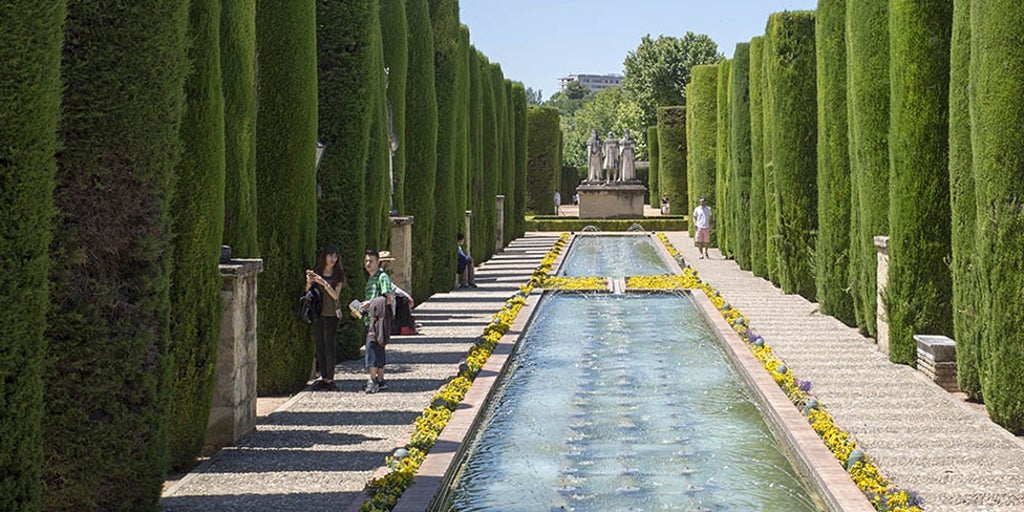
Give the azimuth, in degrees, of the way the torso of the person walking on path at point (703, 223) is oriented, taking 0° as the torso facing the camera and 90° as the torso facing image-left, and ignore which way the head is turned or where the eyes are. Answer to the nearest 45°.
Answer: approximately 0°

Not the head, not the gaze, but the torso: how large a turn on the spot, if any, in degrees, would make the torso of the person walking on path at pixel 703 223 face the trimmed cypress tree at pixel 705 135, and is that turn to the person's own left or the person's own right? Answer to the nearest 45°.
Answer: approximately 180°

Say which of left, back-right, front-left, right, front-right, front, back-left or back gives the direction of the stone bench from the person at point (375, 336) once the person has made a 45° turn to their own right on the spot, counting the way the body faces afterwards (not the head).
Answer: back

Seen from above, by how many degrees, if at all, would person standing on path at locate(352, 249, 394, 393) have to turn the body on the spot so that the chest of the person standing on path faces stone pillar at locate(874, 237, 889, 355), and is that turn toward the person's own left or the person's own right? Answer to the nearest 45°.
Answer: approximately 135° to the person's own left

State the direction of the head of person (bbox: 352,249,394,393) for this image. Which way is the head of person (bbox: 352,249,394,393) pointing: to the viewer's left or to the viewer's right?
to the viewer's left

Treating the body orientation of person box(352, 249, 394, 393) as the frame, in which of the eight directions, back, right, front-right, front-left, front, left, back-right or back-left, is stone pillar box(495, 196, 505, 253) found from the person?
back-right

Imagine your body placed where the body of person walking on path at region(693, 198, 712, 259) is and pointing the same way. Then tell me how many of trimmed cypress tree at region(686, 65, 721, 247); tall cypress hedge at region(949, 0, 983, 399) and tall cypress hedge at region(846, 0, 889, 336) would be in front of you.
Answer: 2

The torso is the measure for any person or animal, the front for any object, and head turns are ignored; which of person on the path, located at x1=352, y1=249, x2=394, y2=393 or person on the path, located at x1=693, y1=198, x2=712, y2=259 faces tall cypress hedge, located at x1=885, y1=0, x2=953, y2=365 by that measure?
person on the path, located at x1=693, y1=198, x2=712, y2=259

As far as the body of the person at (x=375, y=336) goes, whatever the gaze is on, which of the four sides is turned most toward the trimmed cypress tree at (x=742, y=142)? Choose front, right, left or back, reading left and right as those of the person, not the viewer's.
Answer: back

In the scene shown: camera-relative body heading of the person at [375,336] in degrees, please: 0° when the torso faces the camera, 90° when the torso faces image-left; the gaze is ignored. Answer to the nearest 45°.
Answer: approximately 45°

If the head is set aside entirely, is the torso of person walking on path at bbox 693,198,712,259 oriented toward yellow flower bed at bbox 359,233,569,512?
yes
